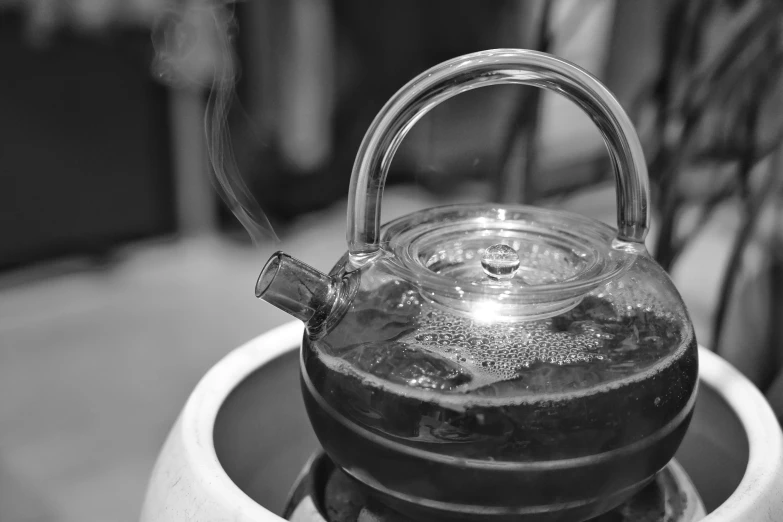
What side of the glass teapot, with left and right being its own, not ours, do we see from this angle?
left

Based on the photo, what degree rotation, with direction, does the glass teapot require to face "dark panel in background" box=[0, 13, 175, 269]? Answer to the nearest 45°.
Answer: approximately 45° to its right
